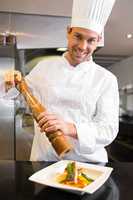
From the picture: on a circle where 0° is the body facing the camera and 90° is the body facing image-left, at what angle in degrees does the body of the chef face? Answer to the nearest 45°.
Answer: approximately 0°
